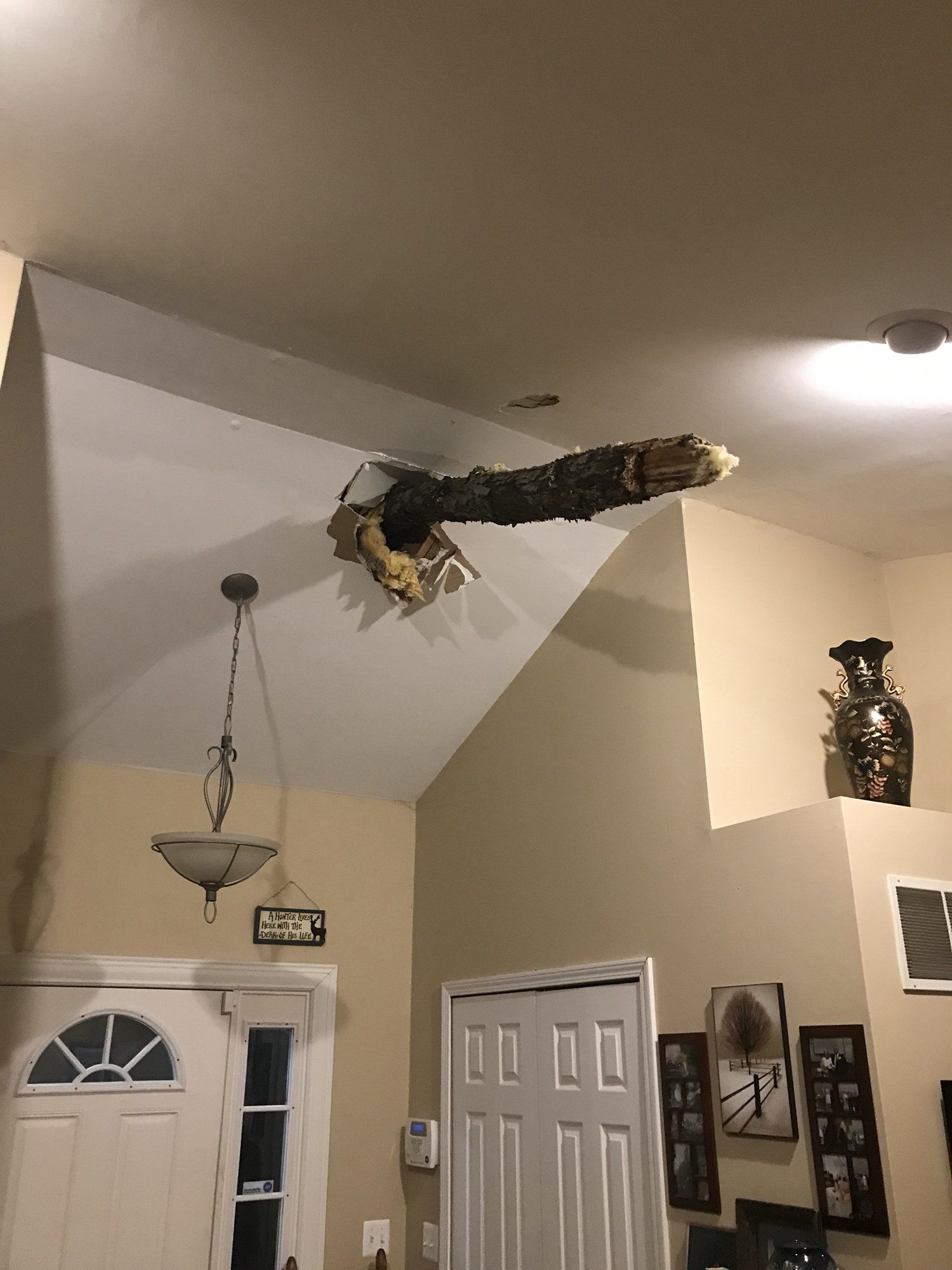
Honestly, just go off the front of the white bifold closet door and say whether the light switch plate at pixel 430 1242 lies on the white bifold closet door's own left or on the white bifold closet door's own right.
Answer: on the white bifold closet door's own right

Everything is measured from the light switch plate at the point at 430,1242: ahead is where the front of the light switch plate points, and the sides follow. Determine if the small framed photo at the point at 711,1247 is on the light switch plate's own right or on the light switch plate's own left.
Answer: on the light switch plate's own left

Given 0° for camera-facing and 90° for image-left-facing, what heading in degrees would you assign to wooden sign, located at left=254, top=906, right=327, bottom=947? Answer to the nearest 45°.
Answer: approximately 0°

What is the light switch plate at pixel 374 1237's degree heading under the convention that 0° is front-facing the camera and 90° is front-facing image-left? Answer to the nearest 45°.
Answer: approximately 0°

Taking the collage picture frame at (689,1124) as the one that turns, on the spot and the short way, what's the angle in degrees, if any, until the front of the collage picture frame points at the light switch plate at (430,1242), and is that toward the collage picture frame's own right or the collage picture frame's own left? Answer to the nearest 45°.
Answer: approximately 90° to the collage picture frame's own right

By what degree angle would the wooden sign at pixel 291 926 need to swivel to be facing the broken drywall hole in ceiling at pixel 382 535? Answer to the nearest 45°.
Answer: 0° — it already faces it

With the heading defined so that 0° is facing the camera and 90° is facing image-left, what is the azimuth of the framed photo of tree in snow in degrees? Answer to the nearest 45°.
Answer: approximately 45°

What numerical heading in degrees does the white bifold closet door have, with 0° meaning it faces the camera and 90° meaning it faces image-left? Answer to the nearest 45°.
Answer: approximately 45°

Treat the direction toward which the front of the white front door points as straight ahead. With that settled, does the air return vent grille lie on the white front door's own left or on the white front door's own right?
on the white front door's own left

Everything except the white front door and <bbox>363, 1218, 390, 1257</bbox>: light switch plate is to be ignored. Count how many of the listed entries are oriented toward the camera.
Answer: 2
